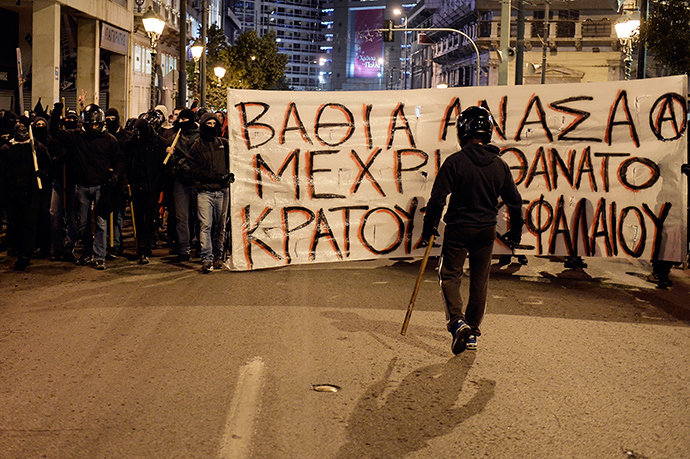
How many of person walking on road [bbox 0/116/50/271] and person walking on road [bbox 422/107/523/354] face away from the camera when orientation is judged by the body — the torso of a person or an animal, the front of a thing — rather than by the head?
1

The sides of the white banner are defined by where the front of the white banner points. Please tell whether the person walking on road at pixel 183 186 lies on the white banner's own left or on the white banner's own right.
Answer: on the white banner's own right

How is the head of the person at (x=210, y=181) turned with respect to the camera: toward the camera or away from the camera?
toward the camera

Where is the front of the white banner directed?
toward the camera

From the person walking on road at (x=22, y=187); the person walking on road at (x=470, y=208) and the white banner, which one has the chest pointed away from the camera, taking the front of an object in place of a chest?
the person walking on road at (x=470, y=208)

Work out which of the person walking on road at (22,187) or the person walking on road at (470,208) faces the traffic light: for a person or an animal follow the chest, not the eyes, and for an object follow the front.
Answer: the person walking on road at (470,208)

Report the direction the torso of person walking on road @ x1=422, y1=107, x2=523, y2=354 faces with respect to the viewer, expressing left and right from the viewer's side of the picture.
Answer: facing away from the viewer

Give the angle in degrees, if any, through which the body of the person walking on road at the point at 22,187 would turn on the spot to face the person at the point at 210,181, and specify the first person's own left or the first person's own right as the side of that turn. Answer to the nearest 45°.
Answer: approximately 45° to the first person's own left

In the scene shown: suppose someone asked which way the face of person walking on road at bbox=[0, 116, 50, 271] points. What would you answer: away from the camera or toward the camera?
toward the camera

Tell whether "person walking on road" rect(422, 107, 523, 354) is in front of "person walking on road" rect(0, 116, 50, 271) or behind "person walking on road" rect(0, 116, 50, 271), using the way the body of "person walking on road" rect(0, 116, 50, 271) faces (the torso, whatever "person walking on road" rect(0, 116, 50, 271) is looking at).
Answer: in front

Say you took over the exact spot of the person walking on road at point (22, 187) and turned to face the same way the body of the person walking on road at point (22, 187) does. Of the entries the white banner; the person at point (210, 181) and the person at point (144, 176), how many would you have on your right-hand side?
0

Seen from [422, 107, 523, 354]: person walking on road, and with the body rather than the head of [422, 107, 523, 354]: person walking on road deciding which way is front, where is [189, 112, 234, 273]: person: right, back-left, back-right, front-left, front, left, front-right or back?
front-left

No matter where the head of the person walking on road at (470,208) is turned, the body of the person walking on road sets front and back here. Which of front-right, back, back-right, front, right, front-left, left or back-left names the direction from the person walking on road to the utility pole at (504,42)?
front

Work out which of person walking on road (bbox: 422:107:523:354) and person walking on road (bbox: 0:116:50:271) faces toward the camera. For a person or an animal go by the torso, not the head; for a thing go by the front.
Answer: person walking on road (bbox: 0:116:50:271)

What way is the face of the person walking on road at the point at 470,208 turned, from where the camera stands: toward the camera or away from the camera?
away from the camera

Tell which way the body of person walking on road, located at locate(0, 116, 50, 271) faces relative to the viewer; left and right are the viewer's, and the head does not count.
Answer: facing the viewer

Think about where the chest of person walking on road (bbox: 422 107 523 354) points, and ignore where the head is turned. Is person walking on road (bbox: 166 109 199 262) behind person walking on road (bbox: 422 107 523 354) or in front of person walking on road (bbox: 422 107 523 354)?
in front

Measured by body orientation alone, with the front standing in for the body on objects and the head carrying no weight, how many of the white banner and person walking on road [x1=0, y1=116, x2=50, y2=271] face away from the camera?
0
